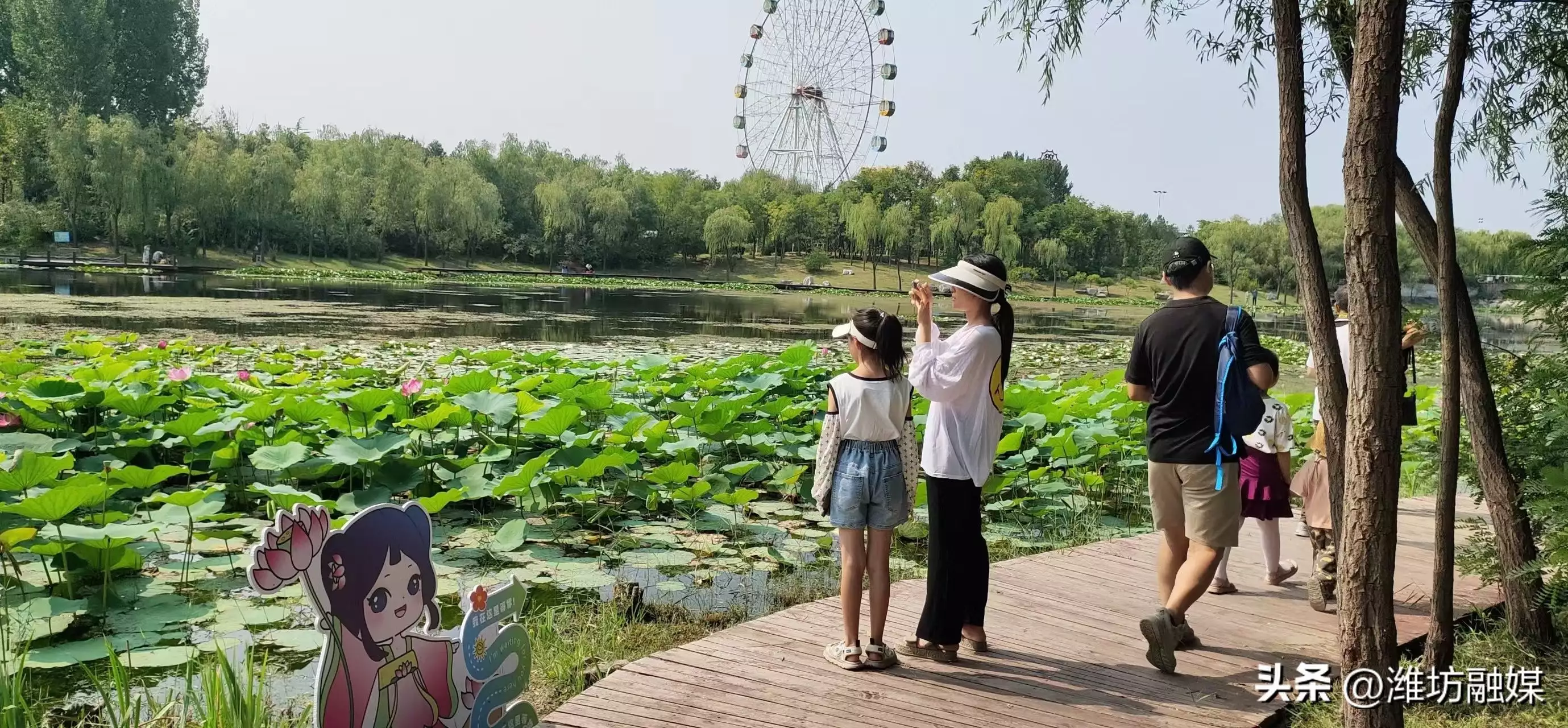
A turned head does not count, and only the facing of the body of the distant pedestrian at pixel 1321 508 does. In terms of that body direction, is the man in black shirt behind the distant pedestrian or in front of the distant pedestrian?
behind

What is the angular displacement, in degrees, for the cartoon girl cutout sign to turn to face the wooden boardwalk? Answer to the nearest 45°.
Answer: approximately 90° to its left

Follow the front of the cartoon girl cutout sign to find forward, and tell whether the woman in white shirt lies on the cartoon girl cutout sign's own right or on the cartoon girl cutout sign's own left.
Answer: on the cartoon girl cutout sign's own left

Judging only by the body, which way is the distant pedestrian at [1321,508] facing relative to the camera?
away from the camera

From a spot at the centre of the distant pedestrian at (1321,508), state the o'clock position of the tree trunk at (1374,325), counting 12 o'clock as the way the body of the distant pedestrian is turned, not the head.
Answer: The tree trunk is roughly at 6 o'clock from the distant pedestrian.

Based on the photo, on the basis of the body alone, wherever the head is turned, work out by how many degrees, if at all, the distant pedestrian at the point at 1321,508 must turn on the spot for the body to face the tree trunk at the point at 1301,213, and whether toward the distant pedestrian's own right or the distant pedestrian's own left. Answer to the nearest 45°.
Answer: approximately 180°

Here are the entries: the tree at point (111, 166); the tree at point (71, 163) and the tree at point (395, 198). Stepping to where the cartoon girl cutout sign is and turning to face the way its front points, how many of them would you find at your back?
3

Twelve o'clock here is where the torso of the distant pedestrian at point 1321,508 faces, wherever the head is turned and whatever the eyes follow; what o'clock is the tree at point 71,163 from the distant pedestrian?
The tree is roughly at 10 o'clock from the distant pedestrian.
